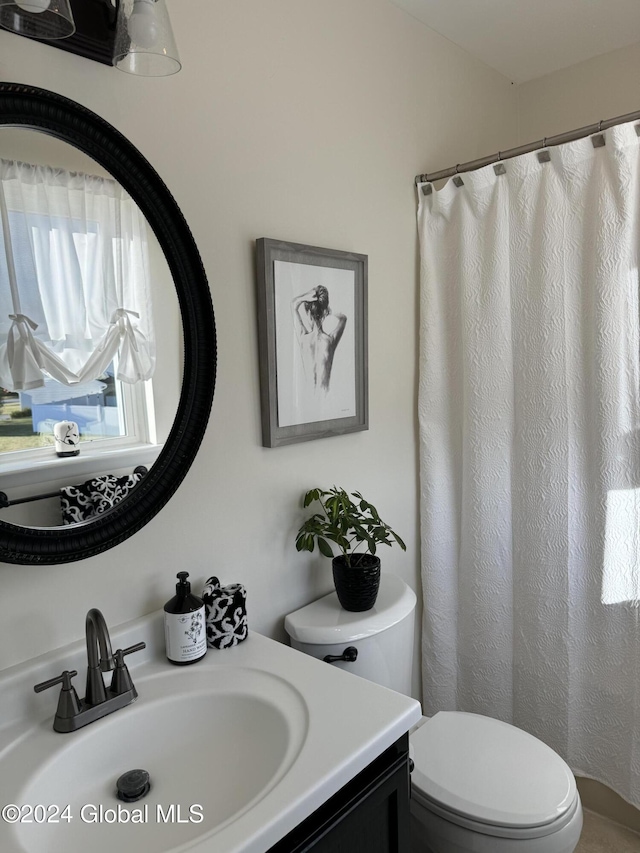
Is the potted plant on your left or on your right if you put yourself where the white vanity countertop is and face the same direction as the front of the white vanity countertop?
on your left

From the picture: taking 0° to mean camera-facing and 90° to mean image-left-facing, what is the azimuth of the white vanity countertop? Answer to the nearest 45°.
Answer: approximately 315°

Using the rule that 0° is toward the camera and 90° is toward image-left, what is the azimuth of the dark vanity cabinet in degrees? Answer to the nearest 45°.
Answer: approximately 315°

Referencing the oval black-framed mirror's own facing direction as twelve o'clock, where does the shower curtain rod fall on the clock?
The shower curtain rod is roughly at 10 o'clock from the oval black-framed mirror.

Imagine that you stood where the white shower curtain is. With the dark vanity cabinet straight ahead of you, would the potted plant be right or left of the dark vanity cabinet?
right
